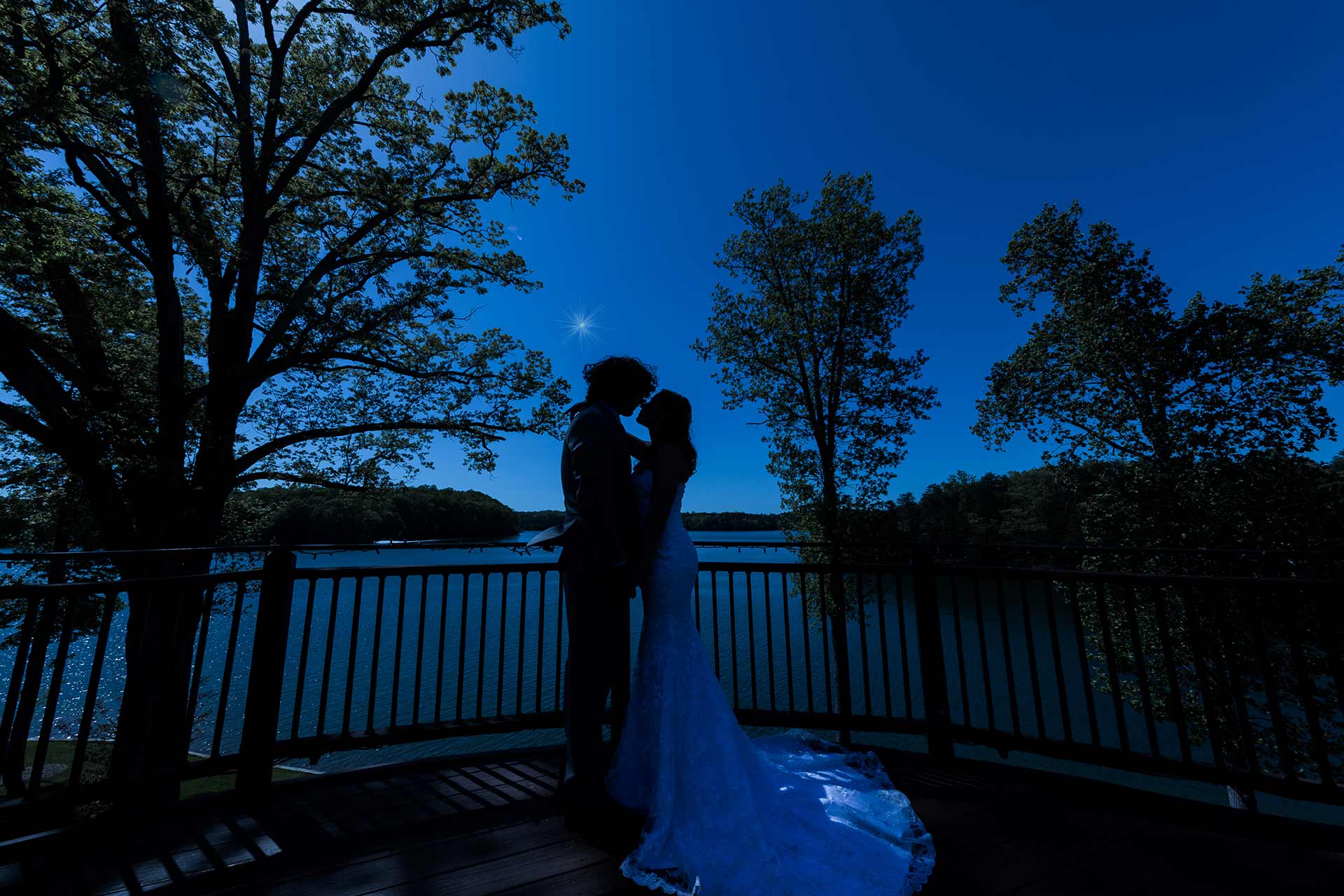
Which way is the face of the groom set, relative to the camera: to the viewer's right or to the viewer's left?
to the viewer's right

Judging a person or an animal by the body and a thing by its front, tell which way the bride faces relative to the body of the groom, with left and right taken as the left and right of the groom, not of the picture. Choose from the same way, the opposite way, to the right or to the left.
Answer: the opposite way

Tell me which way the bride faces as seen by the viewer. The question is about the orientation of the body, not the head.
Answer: to the viewer's left

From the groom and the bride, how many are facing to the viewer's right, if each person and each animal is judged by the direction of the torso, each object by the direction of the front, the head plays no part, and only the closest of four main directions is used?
1

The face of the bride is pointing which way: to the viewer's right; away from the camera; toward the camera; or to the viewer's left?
to the viewer's left

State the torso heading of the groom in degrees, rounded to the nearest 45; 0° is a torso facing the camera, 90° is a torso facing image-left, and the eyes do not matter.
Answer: approximately 270°
